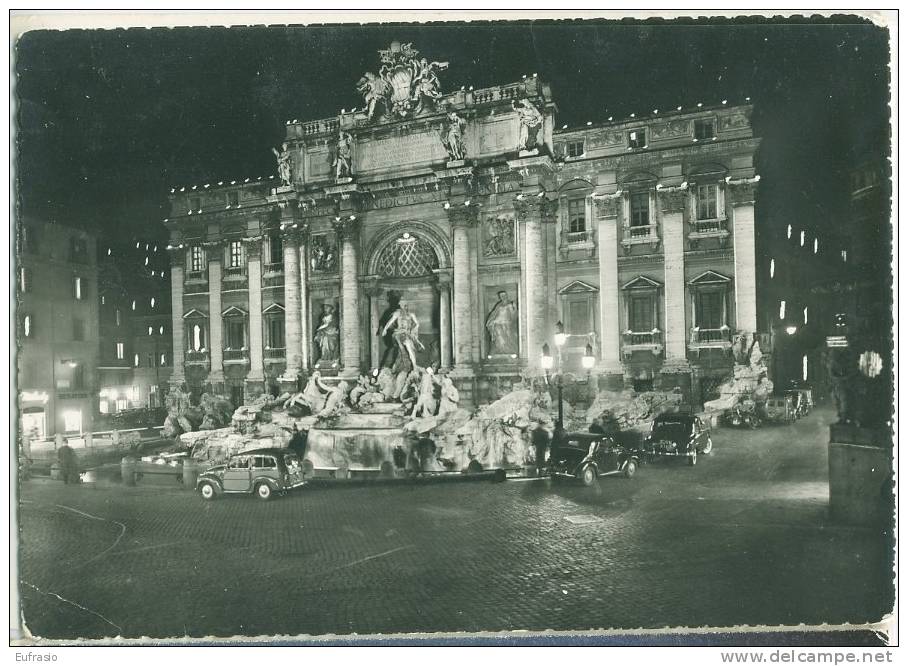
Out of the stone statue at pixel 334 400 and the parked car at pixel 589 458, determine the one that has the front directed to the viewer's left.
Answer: the stone statue

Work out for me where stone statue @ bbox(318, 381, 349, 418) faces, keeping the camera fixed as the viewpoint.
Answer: facing to the left of the viewer

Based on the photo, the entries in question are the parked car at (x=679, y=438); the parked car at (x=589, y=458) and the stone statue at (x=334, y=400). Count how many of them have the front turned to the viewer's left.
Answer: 1

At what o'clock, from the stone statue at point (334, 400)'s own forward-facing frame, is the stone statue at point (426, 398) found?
the stone statue at point (426, 398) is roughly at 7 o'clock from the stone statue at point (334, 400).

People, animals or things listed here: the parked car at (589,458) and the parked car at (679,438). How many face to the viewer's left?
0

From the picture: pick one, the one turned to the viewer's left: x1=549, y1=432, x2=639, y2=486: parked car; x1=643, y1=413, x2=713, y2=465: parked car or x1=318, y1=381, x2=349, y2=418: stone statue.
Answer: the stone statue
